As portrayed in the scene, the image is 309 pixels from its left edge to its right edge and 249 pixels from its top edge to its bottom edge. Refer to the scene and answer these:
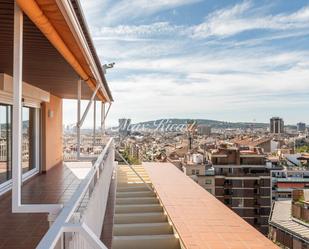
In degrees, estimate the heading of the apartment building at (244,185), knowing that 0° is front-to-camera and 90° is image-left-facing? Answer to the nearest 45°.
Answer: approximately 0°

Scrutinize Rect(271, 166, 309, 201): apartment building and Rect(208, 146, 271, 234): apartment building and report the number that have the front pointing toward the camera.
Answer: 2

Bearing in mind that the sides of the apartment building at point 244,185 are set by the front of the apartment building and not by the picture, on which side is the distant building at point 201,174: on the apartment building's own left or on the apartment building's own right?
on the apartment building's own right

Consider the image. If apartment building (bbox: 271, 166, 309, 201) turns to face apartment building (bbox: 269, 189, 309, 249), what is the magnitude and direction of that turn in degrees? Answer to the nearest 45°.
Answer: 0° — it already faces it

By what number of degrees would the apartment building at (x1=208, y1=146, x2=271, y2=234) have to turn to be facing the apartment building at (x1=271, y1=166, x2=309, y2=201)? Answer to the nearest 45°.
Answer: approximately 135° to its left
